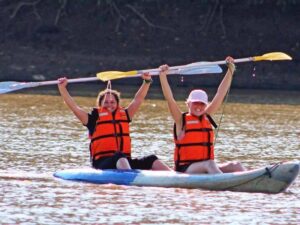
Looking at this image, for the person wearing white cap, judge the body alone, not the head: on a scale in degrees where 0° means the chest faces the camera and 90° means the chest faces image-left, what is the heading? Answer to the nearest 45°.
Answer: approximately 315°

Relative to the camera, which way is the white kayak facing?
to the viewer's right
